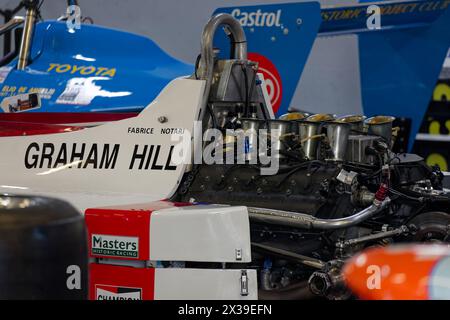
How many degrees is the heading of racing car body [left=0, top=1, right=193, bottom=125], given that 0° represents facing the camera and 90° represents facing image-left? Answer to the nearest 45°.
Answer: approximately 90°

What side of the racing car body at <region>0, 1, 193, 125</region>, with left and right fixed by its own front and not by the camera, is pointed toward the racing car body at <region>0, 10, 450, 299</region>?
left
